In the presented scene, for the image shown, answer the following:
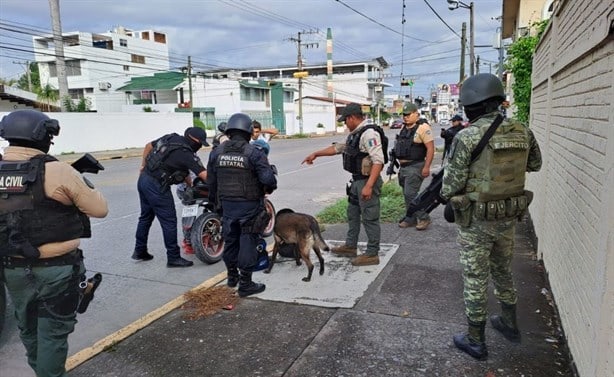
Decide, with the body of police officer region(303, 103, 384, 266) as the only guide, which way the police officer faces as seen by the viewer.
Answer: to the viewer's left

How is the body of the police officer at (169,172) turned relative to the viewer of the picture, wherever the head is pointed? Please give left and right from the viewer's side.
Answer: facing to the right of the viewer

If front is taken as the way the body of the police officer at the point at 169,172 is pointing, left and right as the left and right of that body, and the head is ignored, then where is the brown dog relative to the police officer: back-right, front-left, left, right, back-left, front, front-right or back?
front-right

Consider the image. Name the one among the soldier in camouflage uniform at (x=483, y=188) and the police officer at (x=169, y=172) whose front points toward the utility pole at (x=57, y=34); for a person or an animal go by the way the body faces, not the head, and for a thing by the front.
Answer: the soldier in camouflage uniform

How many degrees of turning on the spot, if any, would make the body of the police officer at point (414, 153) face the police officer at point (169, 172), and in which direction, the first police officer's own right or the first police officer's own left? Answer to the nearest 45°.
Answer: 0° — they already face them

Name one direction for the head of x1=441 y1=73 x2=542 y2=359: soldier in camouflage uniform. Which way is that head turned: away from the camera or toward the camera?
away from the camera

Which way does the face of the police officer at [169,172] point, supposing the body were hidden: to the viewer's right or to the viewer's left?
to the viewer's right

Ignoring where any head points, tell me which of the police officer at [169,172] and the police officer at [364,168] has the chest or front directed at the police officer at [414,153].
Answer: the police officer at [169,172]

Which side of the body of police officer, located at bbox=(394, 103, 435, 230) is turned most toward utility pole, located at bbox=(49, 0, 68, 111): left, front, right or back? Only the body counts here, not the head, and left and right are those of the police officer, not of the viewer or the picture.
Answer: right

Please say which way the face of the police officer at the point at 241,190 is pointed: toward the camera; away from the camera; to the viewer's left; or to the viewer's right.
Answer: away from the camera

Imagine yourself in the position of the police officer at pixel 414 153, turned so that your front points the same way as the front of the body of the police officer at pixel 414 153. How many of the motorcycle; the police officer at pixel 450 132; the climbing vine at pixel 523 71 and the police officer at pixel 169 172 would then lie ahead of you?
2
